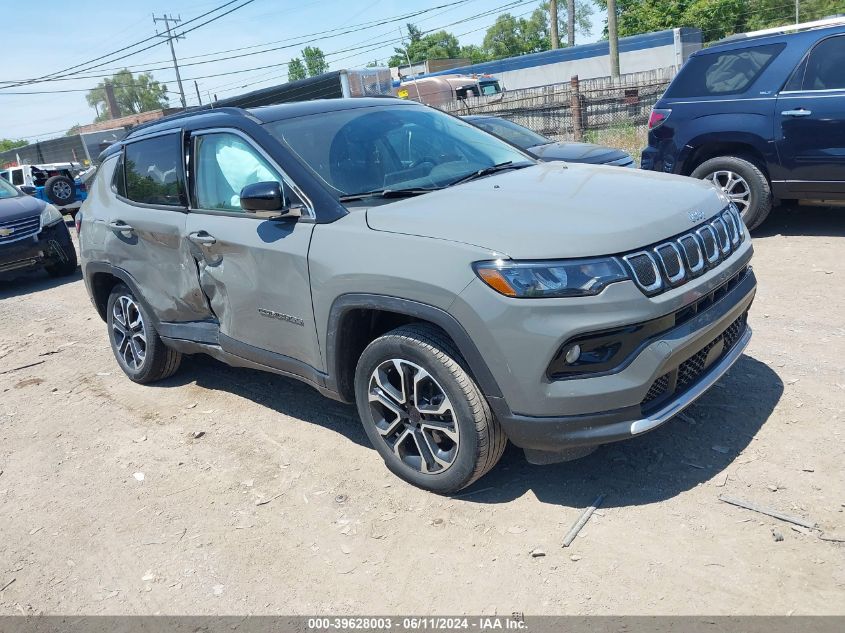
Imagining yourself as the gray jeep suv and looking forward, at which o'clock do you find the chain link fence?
The chain link fence is roughly at 8 o'clock from the gray jeep suv.

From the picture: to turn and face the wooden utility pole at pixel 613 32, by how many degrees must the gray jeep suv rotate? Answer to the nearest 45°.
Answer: approximately 135° to its left

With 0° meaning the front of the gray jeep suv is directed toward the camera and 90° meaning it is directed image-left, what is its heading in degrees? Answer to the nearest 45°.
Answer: approximately 315°

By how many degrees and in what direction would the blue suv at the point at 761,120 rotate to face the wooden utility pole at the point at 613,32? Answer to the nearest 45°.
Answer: approximately 90° to its left

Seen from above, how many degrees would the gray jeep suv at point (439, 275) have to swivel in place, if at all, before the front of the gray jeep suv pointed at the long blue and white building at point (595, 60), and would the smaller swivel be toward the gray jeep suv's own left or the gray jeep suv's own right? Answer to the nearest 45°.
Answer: approximately 135° to the gray jeep suv's own left

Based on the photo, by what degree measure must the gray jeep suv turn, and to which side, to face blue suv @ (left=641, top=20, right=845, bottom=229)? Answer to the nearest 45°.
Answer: approximately 90° to its left

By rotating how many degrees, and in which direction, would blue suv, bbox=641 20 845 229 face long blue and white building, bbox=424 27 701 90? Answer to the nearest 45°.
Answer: approximately 90° to its left
